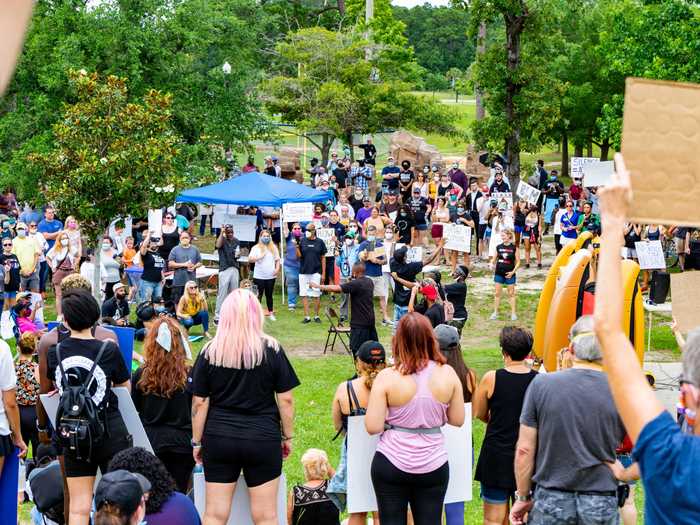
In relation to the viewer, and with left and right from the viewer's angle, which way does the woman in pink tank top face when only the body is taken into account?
facing away from the viewer

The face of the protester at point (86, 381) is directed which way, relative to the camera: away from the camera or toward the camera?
away from the camera

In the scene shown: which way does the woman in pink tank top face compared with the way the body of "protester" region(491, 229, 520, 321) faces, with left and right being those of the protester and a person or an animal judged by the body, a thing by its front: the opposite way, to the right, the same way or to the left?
the opposite way

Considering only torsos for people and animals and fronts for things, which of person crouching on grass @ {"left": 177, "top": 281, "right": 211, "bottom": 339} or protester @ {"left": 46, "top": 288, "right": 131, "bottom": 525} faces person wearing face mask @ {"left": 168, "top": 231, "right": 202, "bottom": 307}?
the protester

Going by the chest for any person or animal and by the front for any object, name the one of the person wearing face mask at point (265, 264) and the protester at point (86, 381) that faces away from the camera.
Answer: the protester

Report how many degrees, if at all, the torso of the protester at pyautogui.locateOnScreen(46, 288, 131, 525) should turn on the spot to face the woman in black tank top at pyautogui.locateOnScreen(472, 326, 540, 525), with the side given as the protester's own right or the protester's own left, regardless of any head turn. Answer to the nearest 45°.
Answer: approximately 90° to the protester's own right

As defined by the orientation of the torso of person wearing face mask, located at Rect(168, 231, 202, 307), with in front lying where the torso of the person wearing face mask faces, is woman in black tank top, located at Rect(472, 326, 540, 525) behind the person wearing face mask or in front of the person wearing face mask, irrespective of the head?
in front

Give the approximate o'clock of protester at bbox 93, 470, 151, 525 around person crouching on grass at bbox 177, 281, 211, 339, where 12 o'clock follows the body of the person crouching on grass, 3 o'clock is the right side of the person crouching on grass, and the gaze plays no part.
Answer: The protester is roughly at 12 o'clock from the person crouching on grass.

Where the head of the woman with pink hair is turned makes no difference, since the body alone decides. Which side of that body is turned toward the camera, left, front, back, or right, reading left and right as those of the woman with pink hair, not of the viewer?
back

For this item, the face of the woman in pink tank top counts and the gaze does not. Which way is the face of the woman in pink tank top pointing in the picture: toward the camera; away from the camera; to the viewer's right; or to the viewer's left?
away from the camera

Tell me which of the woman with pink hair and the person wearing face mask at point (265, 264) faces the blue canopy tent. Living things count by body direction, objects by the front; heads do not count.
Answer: the woman with pink hair

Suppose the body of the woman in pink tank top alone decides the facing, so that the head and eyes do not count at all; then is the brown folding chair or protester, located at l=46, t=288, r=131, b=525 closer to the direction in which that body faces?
the brown folding chair

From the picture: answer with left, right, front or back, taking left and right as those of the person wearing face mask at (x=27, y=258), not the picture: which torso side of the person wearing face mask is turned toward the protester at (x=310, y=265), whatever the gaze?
left

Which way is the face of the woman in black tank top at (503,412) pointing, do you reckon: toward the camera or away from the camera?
away from the camera

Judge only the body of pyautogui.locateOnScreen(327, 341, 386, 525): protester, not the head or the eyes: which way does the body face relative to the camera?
away from the camera
